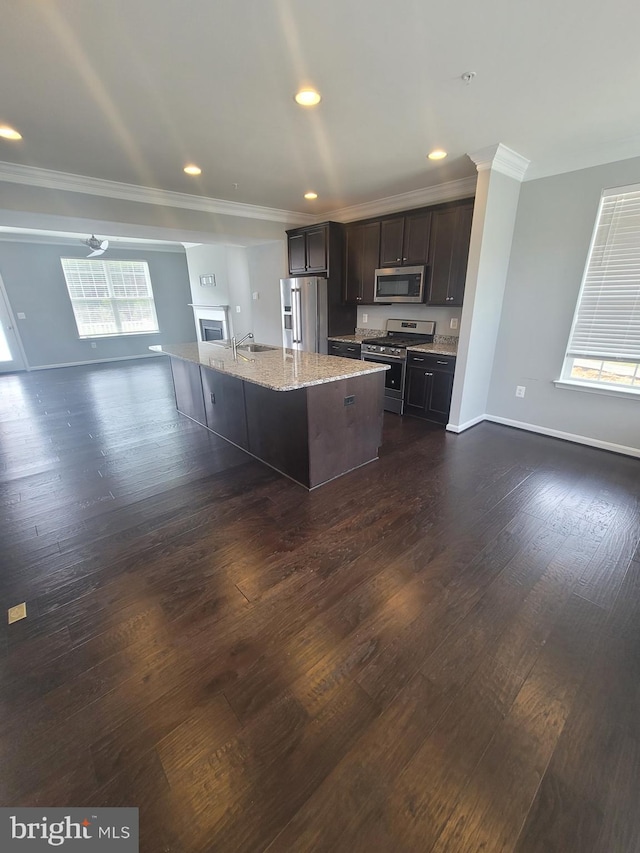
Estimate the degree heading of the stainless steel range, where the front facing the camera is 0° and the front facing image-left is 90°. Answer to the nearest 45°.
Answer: approximately 45°

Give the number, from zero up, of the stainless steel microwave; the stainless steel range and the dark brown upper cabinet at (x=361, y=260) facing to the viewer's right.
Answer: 0

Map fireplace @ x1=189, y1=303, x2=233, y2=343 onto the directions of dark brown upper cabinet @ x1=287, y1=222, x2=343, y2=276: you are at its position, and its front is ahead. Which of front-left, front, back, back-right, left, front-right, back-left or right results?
right

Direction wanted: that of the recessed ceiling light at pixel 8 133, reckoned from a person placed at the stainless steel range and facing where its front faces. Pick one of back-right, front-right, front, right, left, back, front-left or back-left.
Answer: front

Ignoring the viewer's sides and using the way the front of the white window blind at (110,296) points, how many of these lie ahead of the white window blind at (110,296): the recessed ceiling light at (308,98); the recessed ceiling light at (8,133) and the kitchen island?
3

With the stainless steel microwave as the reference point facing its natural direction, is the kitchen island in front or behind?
in front

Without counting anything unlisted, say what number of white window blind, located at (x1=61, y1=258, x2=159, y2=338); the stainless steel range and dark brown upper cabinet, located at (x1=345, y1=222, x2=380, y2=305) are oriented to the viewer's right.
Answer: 0

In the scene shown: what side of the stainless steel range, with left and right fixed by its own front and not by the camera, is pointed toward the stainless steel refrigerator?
right

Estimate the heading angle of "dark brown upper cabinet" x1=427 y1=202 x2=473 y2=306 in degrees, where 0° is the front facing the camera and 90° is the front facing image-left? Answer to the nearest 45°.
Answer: approximately 45°

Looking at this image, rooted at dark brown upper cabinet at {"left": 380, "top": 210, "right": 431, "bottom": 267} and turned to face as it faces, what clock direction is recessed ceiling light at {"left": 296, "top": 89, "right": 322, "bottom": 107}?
The recessed ceiling light is roughly at 11 o'clock from the dark brown upper cabinet.

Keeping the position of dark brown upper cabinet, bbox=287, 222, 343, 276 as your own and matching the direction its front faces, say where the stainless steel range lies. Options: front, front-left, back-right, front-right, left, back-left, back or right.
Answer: left

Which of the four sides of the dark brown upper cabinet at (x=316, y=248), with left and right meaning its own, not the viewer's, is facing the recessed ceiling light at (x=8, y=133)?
front

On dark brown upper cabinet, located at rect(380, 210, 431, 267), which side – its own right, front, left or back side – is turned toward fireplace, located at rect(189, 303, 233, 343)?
right

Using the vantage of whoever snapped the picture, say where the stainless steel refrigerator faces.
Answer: facing the viewer and to the left of the viewer
